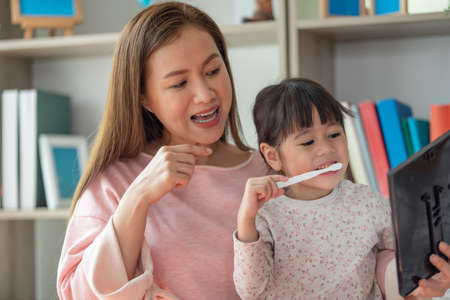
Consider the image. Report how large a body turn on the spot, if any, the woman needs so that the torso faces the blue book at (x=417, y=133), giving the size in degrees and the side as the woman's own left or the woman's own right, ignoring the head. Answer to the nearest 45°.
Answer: approximately 90° to the woman's own left

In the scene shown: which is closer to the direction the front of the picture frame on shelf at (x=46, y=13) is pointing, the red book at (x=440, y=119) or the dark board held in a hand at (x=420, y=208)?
the dark board held in a hand

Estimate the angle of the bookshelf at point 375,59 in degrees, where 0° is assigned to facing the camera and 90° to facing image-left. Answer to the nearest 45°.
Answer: approximately 0°

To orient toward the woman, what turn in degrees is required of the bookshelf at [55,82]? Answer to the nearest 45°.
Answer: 0° — it already faces them
